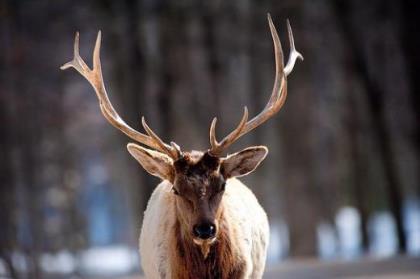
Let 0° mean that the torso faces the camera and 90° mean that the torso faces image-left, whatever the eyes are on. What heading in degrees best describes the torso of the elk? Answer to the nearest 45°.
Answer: approximately 0°

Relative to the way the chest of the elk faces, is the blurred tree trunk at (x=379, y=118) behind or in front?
behind

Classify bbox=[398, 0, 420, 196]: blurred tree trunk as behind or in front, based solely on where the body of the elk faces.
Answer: behind
